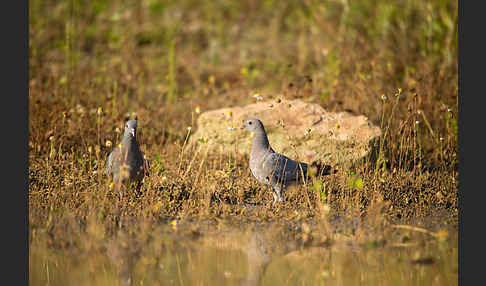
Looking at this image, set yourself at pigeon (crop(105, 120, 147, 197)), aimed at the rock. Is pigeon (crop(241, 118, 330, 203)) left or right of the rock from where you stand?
right

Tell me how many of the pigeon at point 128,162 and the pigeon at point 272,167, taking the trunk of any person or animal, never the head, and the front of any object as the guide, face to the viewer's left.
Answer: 1

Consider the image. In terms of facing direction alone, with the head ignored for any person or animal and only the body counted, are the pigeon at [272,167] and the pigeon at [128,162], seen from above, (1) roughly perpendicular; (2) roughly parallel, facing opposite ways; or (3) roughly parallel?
roughly perpendicular

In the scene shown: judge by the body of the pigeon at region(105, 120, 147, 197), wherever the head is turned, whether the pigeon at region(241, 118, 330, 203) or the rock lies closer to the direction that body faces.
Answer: the pigeon

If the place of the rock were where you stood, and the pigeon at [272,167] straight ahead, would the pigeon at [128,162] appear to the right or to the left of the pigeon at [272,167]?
right

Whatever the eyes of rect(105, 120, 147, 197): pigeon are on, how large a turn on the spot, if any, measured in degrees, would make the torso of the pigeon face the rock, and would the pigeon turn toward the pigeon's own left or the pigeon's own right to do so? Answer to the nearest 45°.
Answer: approximately 135° to the pigeon's own left

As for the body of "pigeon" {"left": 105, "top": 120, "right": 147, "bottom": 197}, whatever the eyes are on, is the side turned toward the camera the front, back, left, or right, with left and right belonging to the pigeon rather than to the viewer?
front

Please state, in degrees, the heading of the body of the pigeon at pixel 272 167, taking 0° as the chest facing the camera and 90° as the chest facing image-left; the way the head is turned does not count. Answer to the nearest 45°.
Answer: approximately 90°

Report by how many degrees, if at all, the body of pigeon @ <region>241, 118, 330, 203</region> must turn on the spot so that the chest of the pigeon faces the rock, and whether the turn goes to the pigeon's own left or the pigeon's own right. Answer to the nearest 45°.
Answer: approximately 90° to the pigeon's own right

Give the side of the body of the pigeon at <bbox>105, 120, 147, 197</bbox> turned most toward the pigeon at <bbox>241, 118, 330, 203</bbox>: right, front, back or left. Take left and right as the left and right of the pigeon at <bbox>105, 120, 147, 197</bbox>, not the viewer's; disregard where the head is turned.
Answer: left

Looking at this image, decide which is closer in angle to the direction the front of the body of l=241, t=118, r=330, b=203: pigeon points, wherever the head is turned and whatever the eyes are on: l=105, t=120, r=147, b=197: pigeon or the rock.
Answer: the pigeon

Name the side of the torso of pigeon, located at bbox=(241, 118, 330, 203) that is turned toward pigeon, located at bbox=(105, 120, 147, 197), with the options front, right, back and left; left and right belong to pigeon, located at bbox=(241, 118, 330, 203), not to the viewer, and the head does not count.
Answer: front
